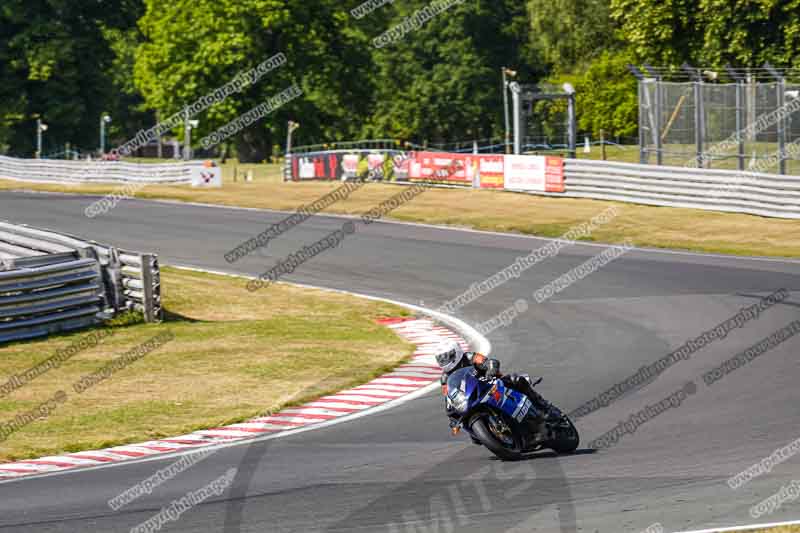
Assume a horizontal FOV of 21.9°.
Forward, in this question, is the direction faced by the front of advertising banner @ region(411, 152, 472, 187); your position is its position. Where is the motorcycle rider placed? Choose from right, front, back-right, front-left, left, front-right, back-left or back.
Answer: front

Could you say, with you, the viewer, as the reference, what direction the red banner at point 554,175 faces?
facing the viewer

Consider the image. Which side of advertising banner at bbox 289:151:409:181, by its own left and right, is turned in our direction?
front

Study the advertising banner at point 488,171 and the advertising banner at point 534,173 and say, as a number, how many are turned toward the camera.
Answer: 2

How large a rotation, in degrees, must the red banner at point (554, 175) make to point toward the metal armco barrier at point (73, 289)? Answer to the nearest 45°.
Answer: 0° — it already faces it

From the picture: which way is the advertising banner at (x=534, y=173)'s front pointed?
toward the camera

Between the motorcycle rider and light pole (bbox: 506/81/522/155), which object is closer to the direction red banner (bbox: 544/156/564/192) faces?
the motorcycle rider

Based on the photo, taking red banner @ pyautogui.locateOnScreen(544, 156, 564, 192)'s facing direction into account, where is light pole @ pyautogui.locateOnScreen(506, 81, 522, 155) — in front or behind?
behind

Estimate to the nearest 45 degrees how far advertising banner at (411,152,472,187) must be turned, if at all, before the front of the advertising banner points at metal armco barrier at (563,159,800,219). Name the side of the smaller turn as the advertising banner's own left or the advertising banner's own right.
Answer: approximately 45° to the advertising banner's own left
